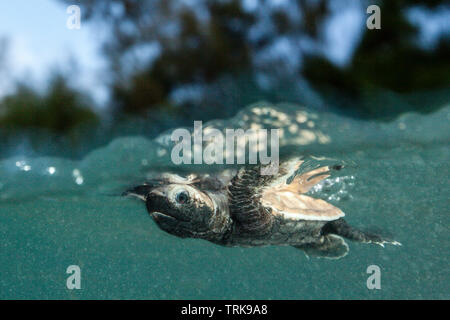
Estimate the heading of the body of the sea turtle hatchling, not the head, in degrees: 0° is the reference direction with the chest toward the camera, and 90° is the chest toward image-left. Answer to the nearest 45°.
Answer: approximately 90°
